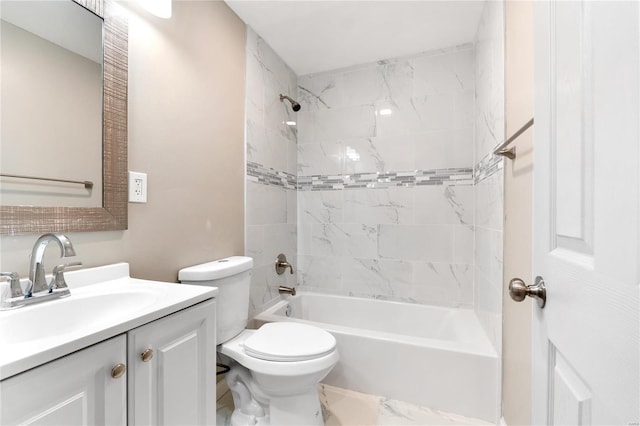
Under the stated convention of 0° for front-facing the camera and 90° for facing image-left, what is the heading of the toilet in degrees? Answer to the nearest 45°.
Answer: approximately 315°

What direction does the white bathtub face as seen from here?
toward the camera

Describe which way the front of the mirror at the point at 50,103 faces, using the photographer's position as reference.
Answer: facing the viewer and to the right of the viewer

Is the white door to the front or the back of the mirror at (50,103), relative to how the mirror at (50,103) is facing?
to the front

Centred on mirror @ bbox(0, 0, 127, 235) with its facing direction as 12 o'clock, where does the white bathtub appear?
The white bathtub is roughly at 11 o'clock from the mirror.

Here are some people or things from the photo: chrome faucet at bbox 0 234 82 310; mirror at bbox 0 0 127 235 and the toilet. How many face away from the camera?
0

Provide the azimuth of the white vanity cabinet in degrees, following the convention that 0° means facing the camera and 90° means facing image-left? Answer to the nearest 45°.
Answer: approximately 315°

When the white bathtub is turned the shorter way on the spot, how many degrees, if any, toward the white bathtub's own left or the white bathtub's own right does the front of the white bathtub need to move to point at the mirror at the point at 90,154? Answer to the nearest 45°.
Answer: approximately 45° to the white bathtub's own right

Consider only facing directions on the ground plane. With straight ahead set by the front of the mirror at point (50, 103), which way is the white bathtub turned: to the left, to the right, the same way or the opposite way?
to the right
